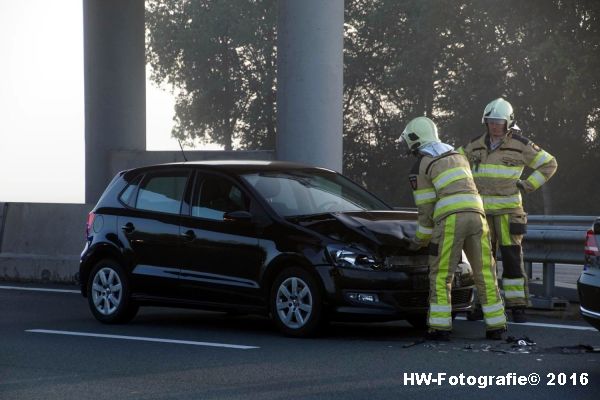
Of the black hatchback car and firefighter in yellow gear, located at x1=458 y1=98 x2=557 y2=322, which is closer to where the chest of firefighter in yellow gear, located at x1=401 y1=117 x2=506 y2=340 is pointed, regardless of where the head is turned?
the black hatchback car

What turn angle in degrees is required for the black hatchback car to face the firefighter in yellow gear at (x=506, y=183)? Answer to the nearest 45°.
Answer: approximately 45° to its left

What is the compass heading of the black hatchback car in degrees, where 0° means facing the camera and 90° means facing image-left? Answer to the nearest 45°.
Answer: approximately 315°

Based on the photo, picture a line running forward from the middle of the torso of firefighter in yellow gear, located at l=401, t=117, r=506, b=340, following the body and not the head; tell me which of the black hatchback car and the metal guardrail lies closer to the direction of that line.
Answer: the black hatchback car

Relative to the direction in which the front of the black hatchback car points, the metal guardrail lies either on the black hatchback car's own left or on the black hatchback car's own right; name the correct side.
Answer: on the black hatchback car's own left

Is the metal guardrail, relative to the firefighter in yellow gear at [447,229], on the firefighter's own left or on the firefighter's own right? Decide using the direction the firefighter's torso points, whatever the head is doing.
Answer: on the firefighter's own right

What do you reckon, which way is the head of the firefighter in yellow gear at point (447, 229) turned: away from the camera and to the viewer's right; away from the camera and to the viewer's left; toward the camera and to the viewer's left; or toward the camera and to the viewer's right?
away from the camera and to the viewer's left

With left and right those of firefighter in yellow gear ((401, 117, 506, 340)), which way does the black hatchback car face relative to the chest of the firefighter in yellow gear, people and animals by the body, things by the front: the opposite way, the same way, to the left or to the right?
the opposite way

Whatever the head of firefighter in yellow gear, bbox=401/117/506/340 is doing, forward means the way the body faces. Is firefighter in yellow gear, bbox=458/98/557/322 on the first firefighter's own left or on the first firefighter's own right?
on the first firefighter's own right

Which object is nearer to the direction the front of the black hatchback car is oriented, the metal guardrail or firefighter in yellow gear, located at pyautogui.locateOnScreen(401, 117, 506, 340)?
the firefighter in yellow gear

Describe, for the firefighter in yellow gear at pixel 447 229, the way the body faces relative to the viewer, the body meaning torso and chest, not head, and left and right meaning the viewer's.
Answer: facing away from the viewer and to the left of the viewer
